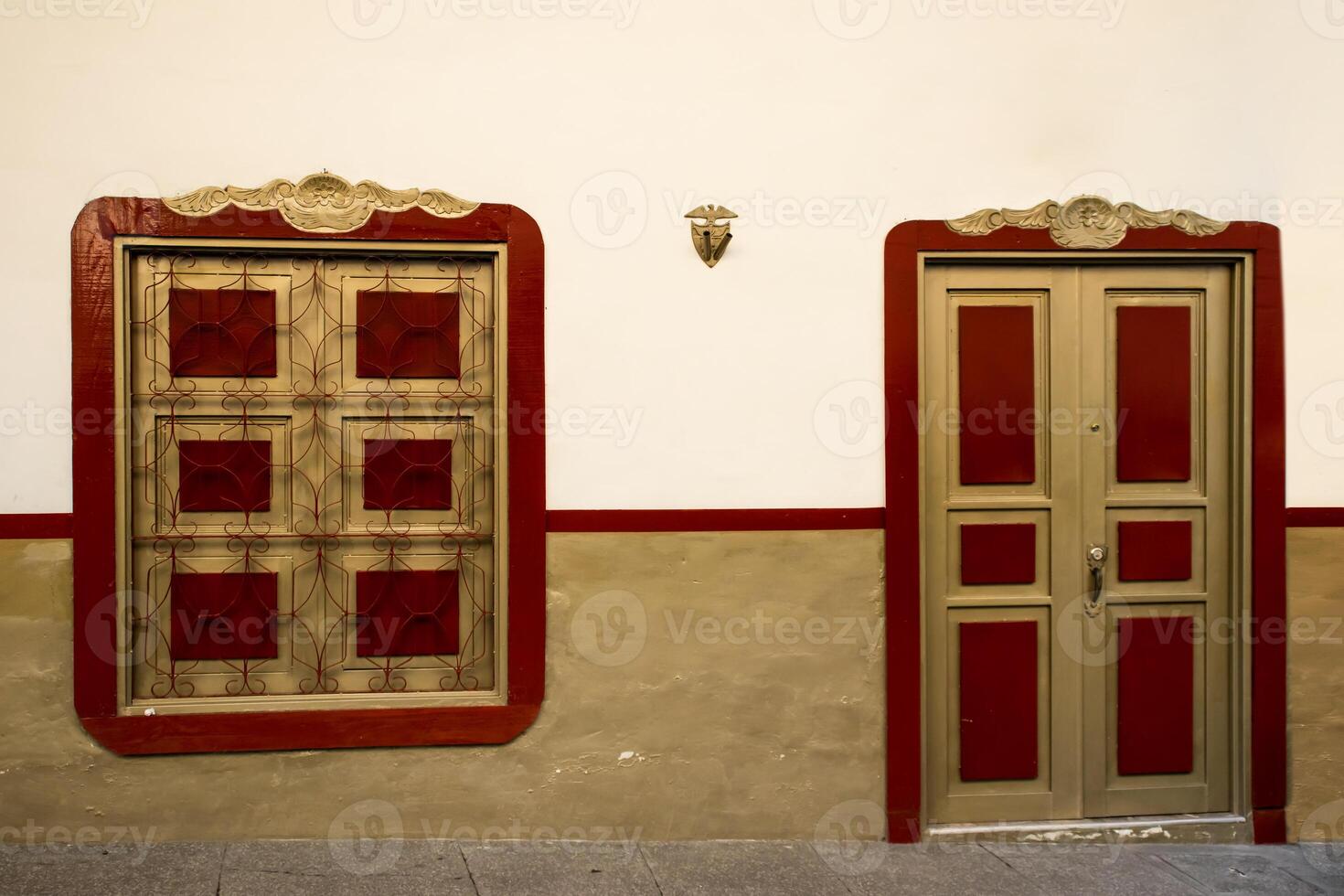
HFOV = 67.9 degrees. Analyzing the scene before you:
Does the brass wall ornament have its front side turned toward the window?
no

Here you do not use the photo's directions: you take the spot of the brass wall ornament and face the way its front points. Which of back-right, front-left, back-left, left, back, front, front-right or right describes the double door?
left

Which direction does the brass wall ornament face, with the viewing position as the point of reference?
facing the viewer
